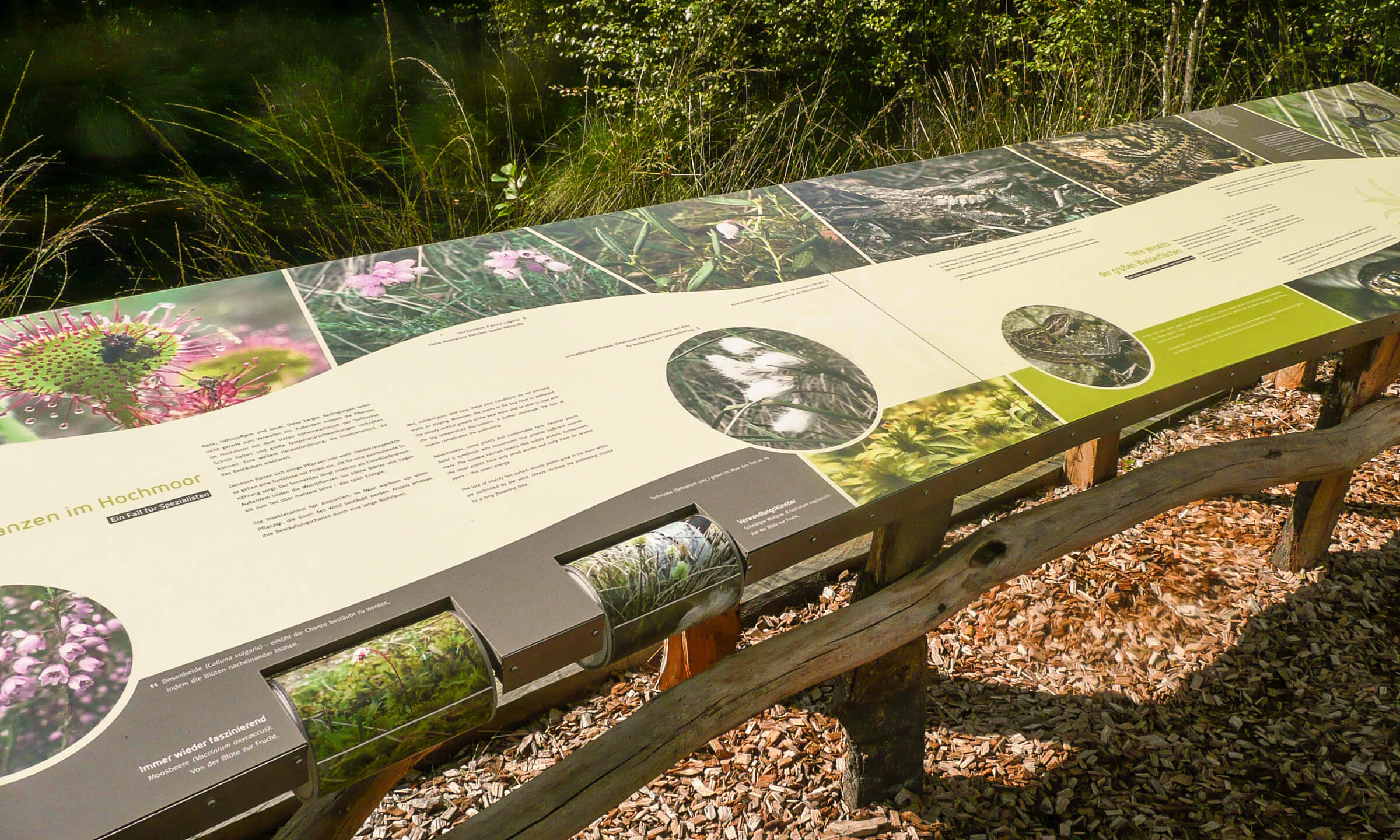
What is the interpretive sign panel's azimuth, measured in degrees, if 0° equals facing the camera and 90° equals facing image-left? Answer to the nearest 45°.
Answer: approximately 315°

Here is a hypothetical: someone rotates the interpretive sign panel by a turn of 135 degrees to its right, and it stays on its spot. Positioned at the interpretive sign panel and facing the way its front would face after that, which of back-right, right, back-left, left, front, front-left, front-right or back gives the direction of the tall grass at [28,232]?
front-right
